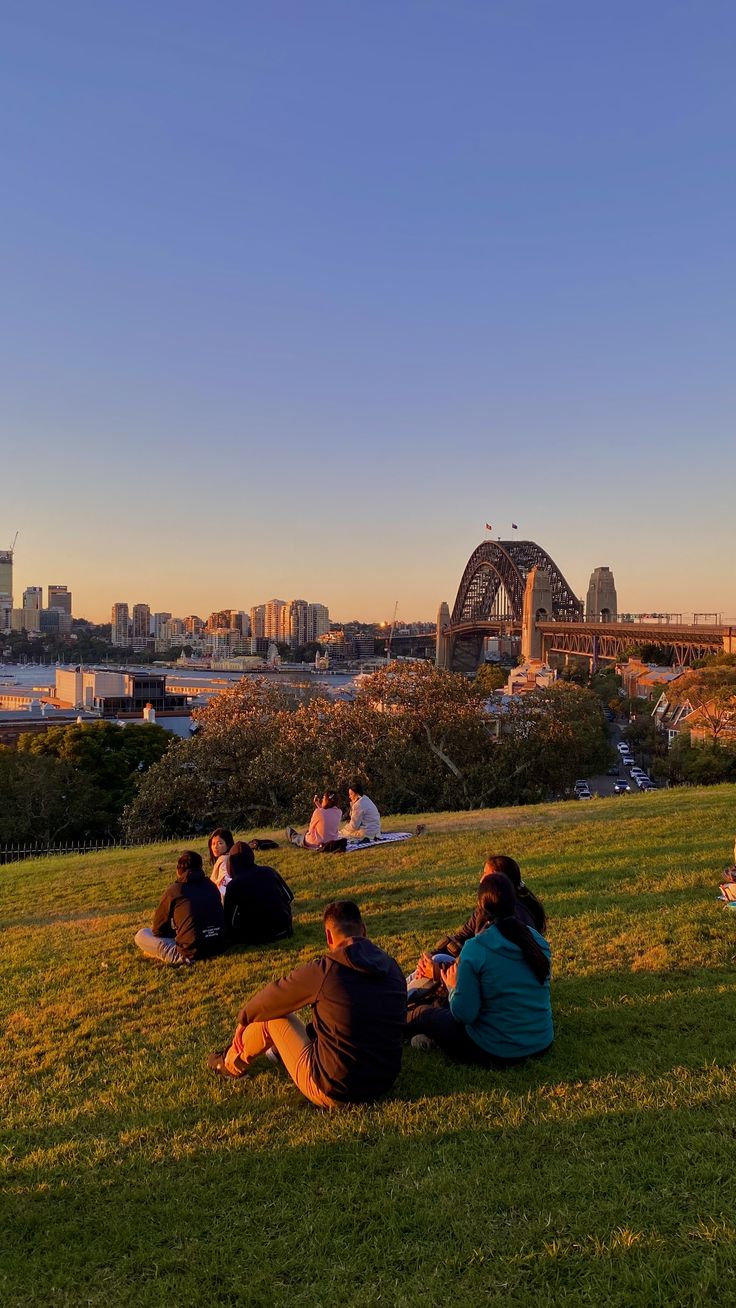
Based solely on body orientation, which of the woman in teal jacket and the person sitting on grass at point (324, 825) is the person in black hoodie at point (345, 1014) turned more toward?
the person sitting on grass

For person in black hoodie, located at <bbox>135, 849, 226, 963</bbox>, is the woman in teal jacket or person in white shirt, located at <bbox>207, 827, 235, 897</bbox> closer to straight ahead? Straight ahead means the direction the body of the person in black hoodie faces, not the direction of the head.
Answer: the person in white shirt

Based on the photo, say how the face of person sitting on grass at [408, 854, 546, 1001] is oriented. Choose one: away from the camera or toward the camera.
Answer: away from the camera

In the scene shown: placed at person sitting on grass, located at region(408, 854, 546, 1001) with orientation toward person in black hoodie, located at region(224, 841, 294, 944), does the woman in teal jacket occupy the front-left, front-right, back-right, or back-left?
back-left

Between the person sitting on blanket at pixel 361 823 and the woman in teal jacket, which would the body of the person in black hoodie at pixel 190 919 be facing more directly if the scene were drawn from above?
the person sitting on blanket

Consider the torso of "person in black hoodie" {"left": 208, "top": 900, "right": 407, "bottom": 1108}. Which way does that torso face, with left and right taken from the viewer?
facing away from the viewer and to the left of the viewer

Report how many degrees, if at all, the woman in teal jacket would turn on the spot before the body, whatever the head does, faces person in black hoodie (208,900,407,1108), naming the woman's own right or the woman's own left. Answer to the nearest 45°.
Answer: approximately 90° to the woman's own left

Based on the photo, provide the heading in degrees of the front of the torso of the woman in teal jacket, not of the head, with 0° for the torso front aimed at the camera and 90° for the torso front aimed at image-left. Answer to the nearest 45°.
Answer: approximately 135°

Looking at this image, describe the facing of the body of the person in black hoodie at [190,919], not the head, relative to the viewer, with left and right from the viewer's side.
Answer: facing away from the viewer and to the left of the viewer
